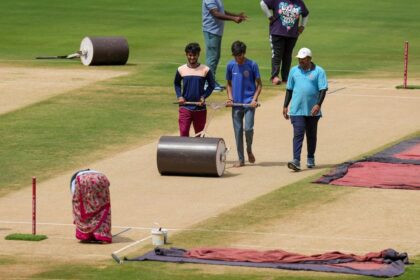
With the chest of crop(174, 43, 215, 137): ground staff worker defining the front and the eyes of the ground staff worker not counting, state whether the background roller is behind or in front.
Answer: behind

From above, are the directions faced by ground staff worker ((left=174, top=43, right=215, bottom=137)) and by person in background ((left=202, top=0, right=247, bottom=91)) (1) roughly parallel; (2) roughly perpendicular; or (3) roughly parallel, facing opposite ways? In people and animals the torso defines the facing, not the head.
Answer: roughly perpendicular

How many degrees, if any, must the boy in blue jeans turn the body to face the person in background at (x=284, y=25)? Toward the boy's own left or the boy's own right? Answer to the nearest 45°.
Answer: approximately 180°

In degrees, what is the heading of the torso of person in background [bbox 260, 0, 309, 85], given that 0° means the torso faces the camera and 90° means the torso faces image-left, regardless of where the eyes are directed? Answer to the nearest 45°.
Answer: approximately 0°

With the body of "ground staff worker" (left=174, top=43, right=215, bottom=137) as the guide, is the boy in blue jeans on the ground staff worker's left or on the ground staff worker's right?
on the ground staff worker's left

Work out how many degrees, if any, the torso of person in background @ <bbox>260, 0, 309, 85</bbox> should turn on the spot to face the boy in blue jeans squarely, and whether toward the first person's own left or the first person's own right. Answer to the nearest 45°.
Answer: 0° — they already face them

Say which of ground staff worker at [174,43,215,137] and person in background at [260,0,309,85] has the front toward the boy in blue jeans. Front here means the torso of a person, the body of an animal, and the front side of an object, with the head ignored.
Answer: the person in background

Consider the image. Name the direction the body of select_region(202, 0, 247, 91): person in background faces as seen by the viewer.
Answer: to the viewer's right

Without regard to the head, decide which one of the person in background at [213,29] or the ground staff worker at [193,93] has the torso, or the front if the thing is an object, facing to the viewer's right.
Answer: the person in background
